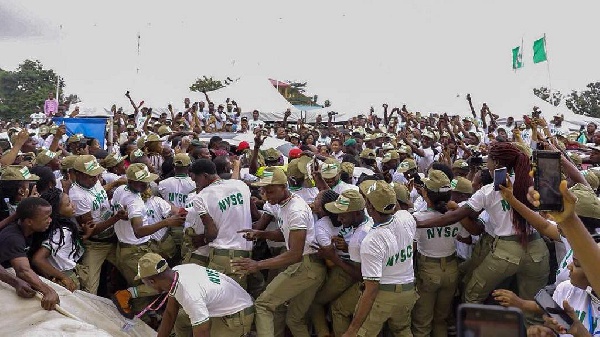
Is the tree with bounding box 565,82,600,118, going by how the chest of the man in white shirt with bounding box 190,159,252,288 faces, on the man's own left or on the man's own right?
on the man's own right

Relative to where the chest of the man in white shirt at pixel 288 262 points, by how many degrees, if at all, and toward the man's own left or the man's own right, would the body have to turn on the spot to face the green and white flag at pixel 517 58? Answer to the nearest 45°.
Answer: approximately 135° to the man's own right

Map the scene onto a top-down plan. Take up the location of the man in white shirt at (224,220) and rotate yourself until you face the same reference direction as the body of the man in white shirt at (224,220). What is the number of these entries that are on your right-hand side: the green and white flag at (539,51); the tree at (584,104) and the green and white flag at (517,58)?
3

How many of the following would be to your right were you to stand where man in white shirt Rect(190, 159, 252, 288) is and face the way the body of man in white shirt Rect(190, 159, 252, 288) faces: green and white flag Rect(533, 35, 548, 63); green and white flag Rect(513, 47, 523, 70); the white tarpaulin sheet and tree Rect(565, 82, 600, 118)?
3

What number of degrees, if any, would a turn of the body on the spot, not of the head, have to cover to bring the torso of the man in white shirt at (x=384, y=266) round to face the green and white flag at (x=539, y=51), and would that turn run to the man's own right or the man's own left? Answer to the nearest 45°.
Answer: approximately 45° to the man's own right

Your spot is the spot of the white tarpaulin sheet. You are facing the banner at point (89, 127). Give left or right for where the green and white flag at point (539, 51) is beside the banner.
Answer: right

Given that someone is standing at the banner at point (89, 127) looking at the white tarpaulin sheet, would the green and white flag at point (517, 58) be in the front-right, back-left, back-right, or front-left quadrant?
back-left

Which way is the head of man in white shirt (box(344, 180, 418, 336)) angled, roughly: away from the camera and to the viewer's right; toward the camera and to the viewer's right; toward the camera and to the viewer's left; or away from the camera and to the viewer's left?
away from the camera and to the viewer's left

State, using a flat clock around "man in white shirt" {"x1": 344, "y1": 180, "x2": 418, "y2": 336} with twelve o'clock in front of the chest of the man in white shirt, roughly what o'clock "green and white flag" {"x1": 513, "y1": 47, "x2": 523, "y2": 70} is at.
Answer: The green and white flag is roughly at 2 o'clock from the man in white shirt.

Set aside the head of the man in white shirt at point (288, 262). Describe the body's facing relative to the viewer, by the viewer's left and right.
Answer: facing to the left of the viewer

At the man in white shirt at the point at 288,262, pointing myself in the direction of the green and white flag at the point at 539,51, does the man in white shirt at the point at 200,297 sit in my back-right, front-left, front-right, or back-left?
back-left
